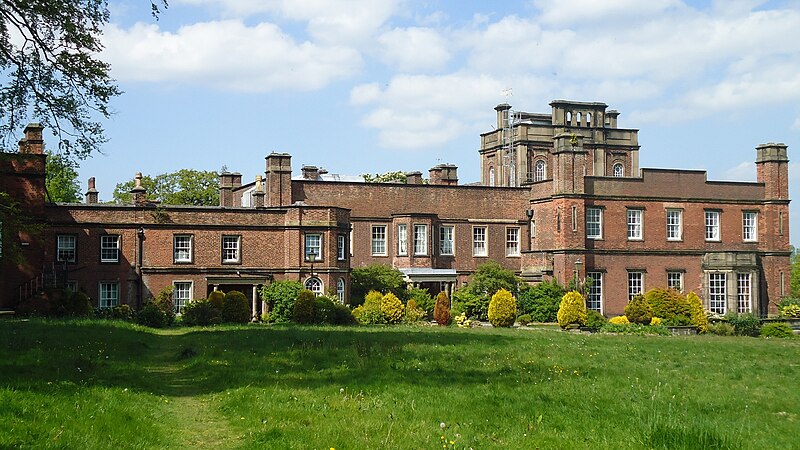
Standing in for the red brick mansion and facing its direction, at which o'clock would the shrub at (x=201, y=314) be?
The shrub is roughly at 1 o'clock from the red brick mansion.

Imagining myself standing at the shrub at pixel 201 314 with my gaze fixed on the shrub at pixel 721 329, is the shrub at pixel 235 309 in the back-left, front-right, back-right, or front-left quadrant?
front-left

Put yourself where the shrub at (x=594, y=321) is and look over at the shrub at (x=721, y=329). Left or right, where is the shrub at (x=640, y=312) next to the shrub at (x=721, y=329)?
left

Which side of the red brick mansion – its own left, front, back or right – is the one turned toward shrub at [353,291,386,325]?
front

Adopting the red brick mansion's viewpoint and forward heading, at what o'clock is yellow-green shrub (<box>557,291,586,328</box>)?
The yellow-green shrub is roughly at 10 o'clock from the red brick mansion.

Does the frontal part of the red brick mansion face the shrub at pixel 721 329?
no

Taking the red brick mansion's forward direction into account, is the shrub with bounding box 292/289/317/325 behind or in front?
in front

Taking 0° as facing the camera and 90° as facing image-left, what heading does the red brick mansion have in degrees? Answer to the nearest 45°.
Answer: approximately 0°

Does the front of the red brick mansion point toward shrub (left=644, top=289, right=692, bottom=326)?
no

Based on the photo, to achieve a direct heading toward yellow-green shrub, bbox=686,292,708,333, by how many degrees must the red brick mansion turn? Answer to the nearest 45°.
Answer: approximately 45° to its left

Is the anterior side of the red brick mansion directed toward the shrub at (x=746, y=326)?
no

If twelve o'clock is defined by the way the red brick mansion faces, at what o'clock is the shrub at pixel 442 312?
The shrub is roughly at 11 o'clock from the red brick mansion.

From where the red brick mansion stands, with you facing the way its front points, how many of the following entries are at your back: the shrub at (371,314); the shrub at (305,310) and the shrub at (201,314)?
0
